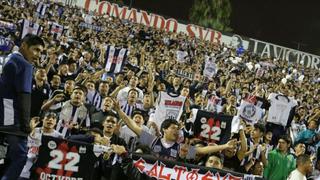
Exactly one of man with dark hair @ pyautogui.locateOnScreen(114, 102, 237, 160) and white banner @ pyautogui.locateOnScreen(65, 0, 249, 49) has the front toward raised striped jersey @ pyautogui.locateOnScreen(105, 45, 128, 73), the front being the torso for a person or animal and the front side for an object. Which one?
the white banner

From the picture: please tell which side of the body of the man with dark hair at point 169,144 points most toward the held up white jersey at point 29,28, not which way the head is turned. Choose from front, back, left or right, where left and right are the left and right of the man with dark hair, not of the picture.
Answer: back

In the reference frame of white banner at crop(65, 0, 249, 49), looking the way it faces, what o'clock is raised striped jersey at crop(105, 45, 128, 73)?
The raised striped jersey is roughly at 12 o'clock from the white banner.

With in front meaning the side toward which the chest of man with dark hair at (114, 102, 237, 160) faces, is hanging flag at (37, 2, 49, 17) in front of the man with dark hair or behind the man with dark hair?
behind

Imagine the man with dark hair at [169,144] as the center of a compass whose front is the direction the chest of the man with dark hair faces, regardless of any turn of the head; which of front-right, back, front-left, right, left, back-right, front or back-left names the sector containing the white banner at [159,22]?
back-left

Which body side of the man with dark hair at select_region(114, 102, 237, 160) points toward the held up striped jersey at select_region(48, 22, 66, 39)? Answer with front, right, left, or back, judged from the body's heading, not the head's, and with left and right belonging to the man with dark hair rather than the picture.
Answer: back

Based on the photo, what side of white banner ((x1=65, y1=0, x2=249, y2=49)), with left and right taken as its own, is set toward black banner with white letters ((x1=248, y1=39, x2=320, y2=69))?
left

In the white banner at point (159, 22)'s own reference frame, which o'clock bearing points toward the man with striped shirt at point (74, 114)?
The man with striped shirt is roughly at 12 o'clock from the white banner.

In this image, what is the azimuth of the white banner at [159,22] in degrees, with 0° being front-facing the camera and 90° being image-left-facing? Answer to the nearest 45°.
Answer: approximately 0°

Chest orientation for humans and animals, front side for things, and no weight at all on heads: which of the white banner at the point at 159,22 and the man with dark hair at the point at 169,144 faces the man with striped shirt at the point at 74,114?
the white banner

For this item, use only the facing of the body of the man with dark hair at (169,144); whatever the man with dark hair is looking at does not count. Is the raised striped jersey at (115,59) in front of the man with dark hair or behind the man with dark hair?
behind
